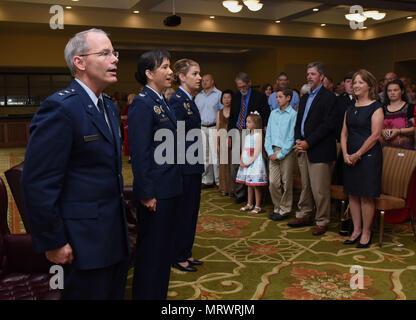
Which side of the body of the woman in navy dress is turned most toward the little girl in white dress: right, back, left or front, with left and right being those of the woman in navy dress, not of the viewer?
right

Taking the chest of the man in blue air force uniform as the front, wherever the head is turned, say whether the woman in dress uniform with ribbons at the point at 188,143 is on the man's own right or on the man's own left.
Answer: on the man's own left

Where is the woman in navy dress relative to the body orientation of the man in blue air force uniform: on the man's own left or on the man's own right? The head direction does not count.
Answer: on the man's own left

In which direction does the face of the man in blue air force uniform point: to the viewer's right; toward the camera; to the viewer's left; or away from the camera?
to the viewer's right

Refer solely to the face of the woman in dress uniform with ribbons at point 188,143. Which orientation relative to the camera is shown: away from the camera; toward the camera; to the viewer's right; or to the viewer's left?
to the viewer's right

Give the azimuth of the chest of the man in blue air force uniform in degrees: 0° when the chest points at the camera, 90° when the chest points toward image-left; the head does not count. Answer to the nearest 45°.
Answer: approximately 315°

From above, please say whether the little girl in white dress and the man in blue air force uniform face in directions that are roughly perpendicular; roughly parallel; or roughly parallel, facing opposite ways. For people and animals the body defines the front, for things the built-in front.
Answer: roughly perpendicular

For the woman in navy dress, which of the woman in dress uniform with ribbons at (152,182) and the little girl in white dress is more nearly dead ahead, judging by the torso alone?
the woman in dress uniform with ribbons
